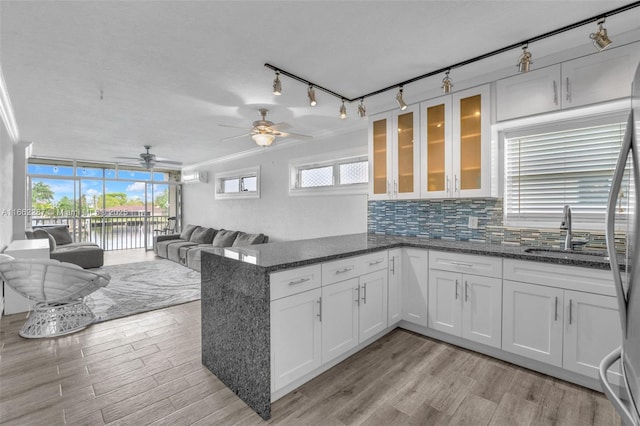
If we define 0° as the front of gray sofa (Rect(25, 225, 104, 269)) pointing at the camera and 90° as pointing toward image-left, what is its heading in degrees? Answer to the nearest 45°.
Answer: approximately 315°

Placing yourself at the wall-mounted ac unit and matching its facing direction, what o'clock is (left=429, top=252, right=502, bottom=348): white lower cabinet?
The white lower cabinet is roughly at 10 o'clock from the wall-mounted ac unit.

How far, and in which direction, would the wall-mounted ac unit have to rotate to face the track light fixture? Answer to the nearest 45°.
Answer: approximately 45° to its left

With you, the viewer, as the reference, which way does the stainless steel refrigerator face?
facing to the left of the viewer

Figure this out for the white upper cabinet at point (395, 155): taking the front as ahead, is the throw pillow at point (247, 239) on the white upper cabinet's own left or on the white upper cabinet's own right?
on the white upper cabinet's own right

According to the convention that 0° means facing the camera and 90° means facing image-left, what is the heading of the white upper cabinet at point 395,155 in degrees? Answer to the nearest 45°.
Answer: approximately 45°

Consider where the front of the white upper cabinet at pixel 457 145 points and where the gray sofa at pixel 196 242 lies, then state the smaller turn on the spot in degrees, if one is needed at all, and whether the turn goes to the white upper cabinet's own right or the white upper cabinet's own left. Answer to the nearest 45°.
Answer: approximately 45° to the white upper cabinet's own right

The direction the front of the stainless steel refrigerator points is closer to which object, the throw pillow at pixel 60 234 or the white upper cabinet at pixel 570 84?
the throw pillow

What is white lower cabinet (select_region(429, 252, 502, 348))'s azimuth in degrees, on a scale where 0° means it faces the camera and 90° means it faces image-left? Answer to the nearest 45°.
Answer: approximately 45°

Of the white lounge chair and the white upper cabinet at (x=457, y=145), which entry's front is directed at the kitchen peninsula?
the white upper cabinet

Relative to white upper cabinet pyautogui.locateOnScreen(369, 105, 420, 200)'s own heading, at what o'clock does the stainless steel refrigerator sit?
The stainless steel refrigerator is roughly at 10 o'clock from the white upper cabinet.

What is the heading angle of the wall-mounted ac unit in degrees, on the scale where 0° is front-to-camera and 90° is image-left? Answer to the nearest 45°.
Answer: approximately 45°

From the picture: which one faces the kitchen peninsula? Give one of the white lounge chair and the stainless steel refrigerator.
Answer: the stainless steel refrigerator

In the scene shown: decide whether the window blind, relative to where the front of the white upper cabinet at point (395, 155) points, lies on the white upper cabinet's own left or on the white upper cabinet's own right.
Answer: on the white upper cabinet's own left
